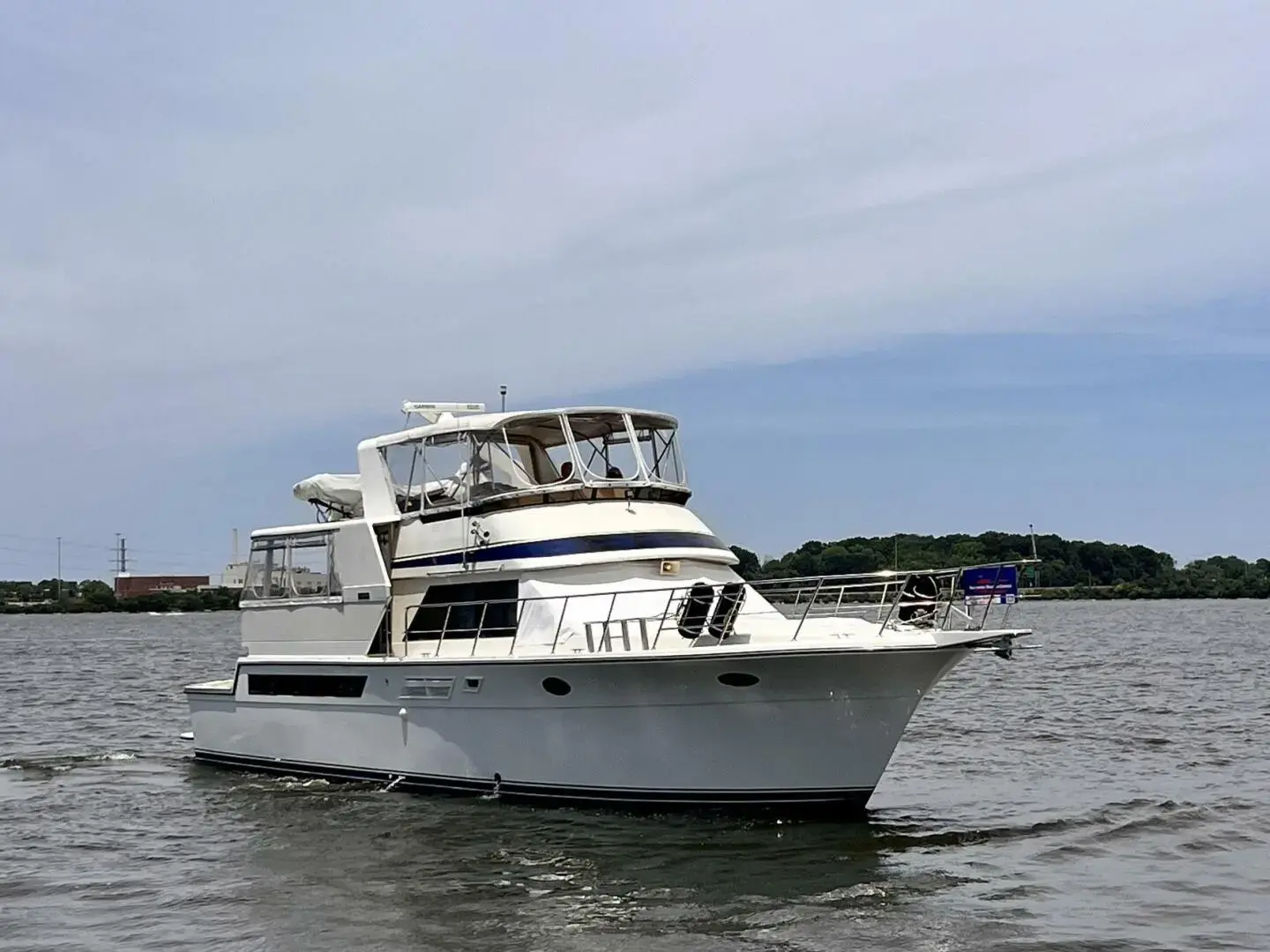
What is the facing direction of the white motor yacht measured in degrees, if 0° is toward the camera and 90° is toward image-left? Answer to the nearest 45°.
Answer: approximately 315°
